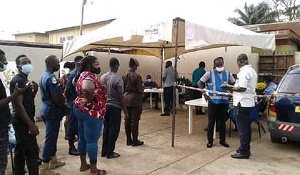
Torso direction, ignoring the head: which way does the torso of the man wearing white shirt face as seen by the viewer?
to the viewer's left

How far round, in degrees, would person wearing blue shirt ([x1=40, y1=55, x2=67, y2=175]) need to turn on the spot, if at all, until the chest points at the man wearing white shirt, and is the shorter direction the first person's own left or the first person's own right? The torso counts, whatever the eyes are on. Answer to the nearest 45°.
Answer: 0° — they already face them

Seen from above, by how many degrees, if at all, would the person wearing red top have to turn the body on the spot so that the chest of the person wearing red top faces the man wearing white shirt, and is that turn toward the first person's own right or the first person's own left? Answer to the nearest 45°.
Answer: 0° — they already face them

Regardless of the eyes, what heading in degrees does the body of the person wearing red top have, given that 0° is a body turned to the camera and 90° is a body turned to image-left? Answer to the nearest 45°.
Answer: approximately 270°

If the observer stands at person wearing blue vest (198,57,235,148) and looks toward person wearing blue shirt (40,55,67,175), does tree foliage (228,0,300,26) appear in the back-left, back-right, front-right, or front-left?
back-right

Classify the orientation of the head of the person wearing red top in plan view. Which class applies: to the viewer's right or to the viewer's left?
to the viewer's right

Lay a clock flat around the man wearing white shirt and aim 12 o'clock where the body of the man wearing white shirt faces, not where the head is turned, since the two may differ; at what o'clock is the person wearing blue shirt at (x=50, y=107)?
The person wearing blue shirt is roughly at 11 o'clock from the man wearing white shirt.

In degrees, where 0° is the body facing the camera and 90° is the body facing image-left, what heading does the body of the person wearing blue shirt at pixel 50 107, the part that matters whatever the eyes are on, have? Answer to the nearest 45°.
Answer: approximately 270°

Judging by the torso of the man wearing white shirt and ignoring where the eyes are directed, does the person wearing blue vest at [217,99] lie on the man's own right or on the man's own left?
on the man's own right
